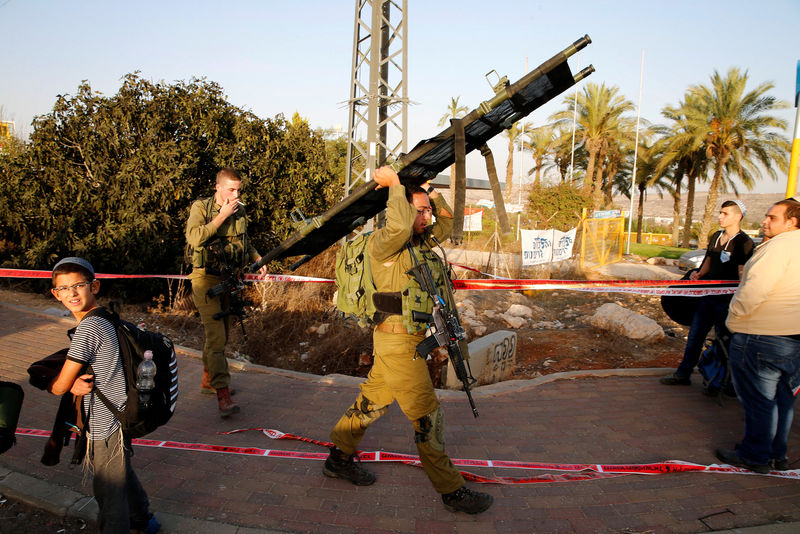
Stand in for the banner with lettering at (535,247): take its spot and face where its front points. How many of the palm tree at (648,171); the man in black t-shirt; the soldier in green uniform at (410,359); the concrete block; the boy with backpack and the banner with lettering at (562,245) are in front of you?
4

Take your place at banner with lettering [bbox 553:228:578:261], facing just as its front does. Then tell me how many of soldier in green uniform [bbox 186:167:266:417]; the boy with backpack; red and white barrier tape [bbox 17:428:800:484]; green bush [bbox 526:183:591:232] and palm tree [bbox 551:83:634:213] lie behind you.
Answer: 2

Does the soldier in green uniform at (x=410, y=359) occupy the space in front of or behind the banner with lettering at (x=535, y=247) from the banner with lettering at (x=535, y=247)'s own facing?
in front

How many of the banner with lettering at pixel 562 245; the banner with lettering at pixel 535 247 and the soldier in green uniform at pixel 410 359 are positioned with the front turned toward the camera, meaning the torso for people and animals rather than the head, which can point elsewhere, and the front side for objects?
2

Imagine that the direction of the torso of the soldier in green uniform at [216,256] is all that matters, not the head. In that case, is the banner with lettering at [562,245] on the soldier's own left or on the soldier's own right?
on the soldier's own left

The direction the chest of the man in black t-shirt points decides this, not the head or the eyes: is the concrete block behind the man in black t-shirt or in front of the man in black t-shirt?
in front

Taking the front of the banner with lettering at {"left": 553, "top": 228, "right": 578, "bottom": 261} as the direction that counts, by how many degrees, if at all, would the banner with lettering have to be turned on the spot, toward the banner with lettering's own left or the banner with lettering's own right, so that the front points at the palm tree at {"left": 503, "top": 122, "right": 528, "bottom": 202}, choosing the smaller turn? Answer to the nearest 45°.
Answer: approximately 180°

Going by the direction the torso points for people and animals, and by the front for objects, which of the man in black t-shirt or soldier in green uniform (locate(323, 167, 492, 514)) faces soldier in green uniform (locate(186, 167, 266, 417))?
the man in black t-shirt

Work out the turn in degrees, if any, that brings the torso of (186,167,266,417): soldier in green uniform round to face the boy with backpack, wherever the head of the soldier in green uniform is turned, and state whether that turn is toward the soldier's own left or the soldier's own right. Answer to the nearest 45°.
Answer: approximately 45° to the soldier's own right

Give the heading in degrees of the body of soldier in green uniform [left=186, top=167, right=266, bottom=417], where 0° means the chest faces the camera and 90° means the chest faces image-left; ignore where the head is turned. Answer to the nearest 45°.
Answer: approximately 315°

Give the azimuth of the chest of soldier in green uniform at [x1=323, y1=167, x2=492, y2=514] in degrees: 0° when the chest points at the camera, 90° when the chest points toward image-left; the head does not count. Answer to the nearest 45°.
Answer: approximately 270°
